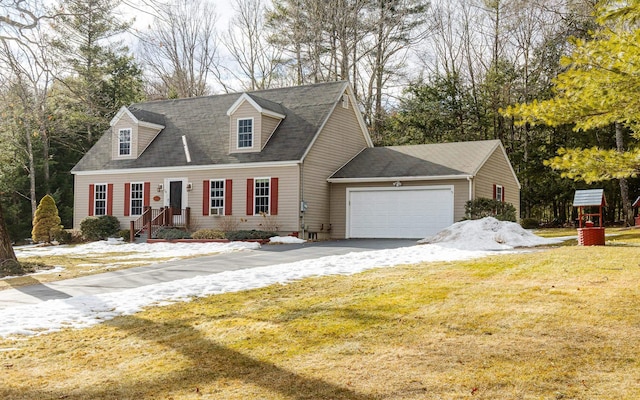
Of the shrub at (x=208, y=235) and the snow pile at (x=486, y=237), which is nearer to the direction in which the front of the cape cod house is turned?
the shrub

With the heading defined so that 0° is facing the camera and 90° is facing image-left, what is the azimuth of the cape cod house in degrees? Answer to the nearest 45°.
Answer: approximately 45°

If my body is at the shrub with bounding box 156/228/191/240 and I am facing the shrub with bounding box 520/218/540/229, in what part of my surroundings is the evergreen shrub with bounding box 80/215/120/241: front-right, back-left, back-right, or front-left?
back-left

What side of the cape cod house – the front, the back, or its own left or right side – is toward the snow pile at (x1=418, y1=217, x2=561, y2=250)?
left

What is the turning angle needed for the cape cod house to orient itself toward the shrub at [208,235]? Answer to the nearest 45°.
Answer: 0° — it already faces it

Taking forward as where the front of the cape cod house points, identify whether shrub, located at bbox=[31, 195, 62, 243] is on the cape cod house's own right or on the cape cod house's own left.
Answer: on the cape cod house's own right

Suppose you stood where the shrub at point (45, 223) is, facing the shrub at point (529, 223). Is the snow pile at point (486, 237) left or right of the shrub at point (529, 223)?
right

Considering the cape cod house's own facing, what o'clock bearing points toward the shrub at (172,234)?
The shrub is roughly at 1 o'clock from the cape cod house.

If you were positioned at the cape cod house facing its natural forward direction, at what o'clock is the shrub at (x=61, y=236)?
The shrub is roughly at 2 o'clock from the cape cod house.

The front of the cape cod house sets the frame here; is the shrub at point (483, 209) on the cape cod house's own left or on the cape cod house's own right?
on the cape cod house's own left
